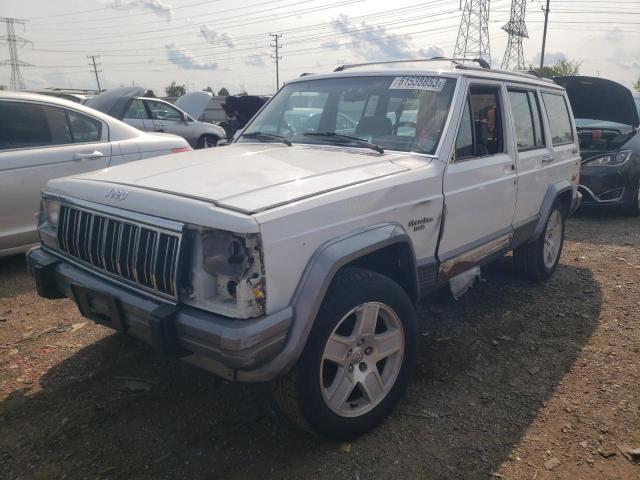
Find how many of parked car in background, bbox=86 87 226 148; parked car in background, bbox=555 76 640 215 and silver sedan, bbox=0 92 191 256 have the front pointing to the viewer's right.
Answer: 1

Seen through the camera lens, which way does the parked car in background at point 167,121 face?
facing to the right of the viewer

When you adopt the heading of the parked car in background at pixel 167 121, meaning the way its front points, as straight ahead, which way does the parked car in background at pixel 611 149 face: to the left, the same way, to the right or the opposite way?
the opposite way

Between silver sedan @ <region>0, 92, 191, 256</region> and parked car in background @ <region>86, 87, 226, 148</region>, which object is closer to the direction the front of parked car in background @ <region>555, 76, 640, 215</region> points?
the silver sedan

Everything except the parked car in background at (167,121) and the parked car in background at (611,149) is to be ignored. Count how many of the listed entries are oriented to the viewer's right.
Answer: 1

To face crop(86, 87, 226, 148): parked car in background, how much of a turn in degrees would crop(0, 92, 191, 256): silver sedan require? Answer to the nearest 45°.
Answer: approximately 135° to its right

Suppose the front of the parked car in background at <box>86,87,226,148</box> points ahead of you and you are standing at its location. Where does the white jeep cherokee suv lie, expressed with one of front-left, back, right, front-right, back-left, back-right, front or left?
right

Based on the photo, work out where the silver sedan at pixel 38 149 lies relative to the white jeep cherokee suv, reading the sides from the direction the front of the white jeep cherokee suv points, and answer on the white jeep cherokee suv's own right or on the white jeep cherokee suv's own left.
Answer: on the white jeep cherokee suv's own right

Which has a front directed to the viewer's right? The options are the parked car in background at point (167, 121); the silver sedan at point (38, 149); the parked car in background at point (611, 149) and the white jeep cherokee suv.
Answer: the parked car in background at point (167, 121)

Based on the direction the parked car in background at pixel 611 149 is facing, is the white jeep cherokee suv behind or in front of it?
in front

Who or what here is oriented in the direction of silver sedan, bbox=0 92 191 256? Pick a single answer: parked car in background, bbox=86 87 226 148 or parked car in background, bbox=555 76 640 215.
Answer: parked car in background, bbox=555 76 640 215

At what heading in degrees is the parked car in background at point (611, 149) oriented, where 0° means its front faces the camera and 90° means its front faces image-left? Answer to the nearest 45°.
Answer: approximately 45°

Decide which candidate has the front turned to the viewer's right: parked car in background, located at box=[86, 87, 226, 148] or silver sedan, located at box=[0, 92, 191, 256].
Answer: the parked car in background
